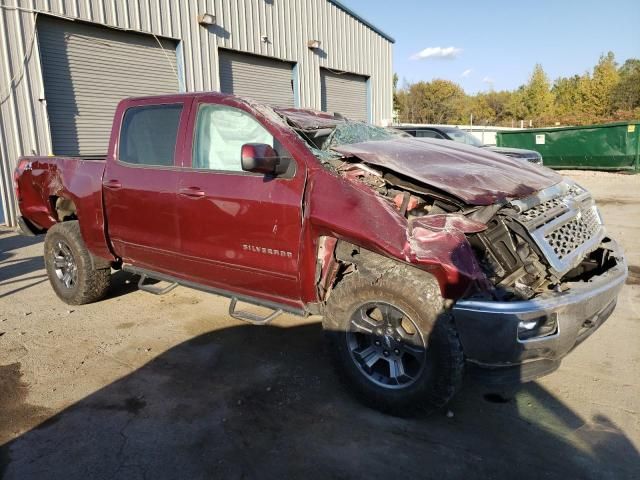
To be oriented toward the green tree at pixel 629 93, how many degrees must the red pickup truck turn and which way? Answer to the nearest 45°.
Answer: approximately 90° to its left

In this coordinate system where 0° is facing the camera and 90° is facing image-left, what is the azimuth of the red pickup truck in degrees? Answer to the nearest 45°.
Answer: approximately 315°

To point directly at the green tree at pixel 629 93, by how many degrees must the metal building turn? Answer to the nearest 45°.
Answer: approximately 90° to its left

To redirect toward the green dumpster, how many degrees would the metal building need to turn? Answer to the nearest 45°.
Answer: approximately 45° to its left

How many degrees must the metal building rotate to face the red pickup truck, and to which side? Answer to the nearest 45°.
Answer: approximately 45° to its right

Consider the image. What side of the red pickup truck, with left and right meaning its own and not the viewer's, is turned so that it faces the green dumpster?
left

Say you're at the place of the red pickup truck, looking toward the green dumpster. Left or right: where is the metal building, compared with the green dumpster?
left
